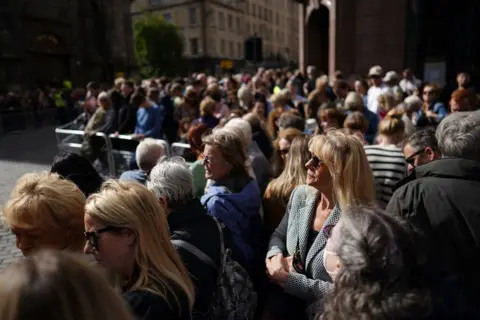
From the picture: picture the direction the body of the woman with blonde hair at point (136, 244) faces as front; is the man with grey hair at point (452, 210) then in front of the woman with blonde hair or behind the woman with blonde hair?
behind

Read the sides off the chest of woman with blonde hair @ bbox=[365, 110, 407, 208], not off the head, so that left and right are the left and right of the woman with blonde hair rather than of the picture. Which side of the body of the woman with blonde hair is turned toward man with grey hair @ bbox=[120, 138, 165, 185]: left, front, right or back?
left

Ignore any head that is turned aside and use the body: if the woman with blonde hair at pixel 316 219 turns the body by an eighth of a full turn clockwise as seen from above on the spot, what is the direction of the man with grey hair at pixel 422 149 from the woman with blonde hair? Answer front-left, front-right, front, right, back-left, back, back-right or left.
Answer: back-right

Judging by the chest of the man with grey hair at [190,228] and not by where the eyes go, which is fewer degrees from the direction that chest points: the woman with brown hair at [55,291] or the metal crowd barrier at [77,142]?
the metal crowd barrier

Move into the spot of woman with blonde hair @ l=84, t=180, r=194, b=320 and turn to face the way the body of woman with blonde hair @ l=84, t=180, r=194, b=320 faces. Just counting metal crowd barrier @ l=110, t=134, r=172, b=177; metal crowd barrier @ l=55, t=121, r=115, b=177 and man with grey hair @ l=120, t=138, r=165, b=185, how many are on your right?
3

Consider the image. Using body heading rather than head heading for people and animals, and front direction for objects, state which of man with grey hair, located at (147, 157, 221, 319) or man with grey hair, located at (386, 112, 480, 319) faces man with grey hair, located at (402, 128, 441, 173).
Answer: man with grey hair, located at (386, 112, 480, 319)

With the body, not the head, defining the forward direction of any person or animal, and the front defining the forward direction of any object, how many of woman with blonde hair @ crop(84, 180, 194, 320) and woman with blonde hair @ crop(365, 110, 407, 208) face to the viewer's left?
1

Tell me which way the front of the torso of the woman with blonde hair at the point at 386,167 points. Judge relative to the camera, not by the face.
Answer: away from the camera

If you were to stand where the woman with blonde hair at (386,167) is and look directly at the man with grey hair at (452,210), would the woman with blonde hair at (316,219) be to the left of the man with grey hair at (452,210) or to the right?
right

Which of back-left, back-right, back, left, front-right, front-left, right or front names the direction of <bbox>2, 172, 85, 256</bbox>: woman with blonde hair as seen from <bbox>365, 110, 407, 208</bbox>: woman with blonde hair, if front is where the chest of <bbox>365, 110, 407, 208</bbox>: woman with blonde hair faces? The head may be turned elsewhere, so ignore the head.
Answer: back-left

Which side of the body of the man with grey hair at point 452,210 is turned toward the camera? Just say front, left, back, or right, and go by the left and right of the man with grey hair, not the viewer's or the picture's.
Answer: back

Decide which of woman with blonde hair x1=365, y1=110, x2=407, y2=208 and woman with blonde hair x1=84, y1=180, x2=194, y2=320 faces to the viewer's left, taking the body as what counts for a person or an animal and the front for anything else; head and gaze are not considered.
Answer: woman with blonde hair x1=84, y1=180, x2=194, y2=320

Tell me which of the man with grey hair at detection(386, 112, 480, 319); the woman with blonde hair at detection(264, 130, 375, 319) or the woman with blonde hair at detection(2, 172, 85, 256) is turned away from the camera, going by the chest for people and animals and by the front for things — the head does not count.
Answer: the man with grey hair

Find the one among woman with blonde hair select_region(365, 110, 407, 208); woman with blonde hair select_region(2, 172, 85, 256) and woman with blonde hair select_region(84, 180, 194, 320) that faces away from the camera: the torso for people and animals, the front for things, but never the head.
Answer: woman with blonde hair select_region(365, 110, 407, 208)

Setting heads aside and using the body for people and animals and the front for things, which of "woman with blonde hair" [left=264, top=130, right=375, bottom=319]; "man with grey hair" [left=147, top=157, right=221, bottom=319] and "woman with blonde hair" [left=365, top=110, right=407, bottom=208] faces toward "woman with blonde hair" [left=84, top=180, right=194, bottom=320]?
"woman with blonde hair" [left=264, top=130, right=375, bottom=319]

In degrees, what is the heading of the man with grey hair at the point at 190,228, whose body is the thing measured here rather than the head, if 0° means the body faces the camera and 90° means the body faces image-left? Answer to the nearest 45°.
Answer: approximately 135°
